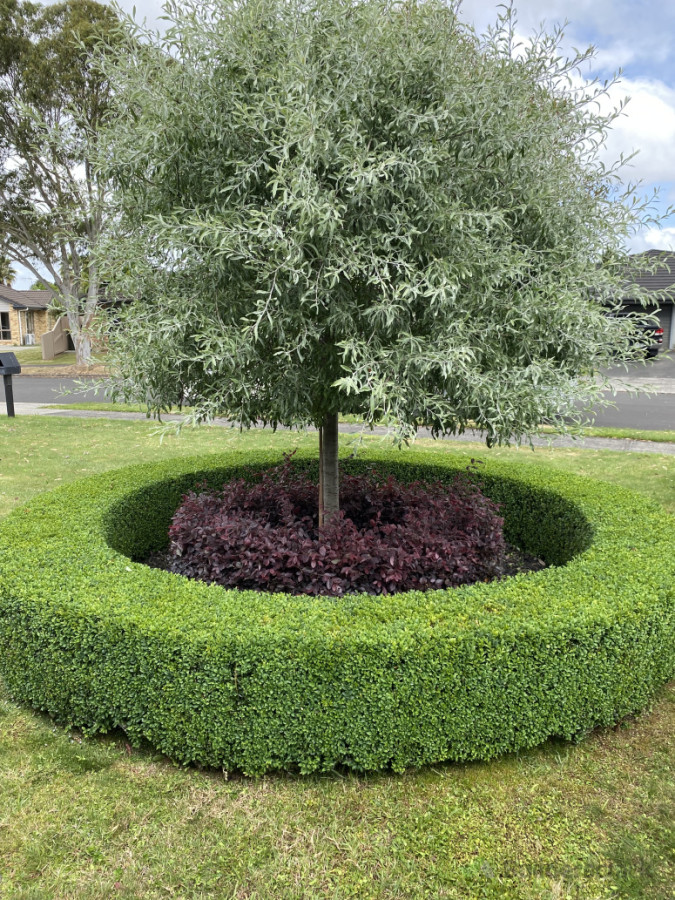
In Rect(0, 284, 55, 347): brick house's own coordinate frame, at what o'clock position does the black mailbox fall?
The black mailbox is roughly at 12 o'clock from the brick house.

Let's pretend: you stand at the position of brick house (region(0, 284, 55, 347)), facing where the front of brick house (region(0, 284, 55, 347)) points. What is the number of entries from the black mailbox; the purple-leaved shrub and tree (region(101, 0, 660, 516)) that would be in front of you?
3

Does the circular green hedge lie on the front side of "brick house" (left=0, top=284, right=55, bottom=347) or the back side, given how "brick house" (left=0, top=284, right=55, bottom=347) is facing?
on the front side

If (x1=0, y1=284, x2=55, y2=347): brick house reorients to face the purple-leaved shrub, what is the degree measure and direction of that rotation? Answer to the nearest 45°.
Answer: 0° — it already faces it

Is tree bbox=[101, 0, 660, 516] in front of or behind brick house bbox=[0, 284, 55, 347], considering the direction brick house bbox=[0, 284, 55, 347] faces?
in front

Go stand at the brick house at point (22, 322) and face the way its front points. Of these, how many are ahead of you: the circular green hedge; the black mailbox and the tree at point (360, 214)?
3

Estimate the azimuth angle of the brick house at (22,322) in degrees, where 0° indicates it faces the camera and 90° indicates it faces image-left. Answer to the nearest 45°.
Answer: approximately 0°
